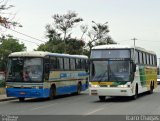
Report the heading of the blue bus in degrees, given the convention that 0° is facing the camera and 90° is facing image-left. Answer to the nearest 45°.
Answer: approximately 45°
